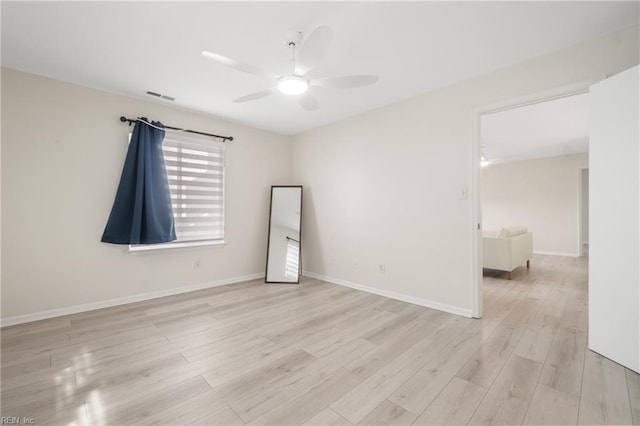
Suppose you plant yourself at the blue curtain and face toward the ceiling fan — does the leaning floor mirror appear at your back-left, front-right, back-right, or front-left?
front-left

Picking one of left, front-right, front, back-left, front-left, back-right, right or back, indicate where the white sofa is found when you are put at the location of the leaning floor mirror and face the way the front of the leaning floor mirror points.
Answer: left

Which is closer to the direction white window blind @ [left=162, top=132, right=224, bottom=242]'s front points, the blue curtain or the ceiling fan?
the ceiling fan

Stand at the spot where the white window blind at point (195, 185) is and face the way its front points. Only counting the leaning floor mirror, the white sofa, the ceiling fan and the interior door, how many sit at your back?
0

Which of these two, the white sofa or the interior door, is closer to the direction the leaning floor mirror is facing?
the interior door

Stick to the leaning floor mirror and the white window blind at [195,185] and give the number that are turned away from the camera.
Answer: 0

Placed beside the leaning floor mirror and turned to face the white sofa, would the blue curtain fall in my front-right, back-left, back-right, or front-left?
back-right

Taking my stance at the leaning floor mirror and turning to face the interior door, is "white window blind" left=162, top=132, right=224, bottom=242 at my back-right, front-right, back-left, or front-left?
back-right

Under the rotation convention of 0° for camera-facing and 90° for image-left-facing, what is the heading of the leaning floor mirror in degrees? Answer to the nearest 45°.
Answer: approximately 0°

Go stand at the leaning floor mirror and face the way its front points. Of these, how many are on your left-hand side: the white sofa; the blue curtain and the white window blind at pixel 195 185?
1

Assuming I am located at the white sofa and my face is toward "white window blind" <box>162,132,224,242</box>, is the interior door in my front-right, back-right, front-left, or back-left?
front-left

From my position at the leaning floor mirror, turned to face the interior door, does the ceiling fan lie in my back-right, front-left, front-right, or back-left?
front-right

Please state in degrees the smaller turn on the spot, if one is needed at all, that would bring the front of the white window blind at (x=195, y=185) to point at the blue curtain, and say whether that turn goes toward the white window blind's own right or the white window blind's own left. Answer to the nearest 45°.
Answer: approximately 90° to the white window blind's own right

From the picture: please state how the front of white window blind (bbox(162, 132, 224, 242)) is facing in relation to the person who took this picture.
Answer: facing the viewer and to the right of the viewer

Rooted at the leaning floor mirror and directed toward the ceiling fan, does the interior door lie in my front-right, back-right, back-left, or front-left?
front-left

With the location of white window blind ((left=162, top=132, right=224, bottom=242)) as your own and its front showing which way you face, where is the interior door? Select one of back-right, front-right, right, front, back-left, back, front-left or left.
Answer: front
